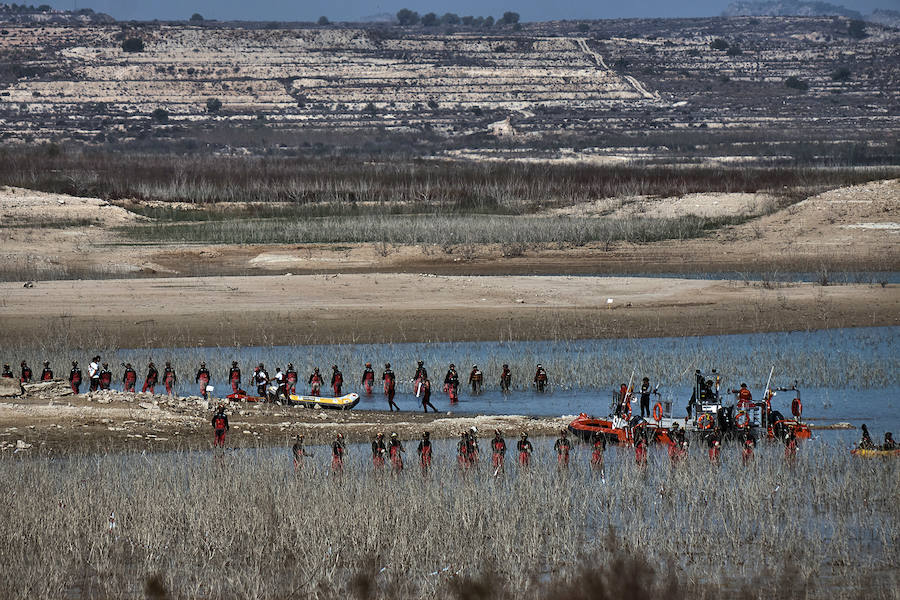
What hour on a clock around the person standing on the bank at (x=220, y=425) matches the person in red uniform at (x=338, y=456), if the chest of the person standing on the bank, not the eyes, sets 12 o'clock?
The person in red uniform is roughly at 11 o'clock from the person standing on the bank.

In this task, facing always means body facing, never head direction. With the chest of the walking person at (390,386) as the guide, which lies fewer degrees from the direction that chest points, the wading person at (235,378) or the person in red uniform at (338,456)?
the person in red uniform

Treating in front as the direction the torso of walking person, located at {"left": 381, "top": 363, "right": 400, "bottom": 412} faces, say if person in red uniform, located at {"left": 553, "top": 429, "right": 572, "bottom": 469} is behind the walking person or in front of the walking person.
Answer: in front

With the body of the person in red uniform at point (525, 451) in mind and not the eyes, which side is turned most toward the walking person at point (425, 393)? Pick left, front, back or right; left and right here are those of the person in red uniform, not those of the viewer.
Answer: back

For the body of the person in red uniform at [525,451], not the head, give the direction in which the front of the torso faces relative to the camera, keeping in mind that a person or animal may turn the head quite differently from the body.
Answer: toward the camera

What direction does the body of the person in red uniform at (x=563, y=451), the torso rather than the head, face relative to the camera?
toward the camera
